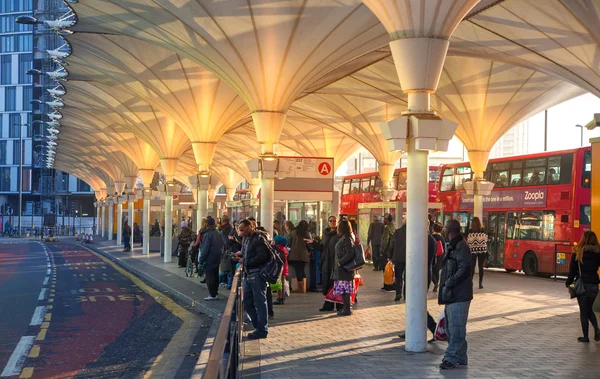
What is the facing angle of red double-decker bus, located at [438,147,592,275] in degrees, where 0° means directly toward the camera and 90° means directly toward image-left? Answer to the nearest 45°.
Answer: approximately 135°

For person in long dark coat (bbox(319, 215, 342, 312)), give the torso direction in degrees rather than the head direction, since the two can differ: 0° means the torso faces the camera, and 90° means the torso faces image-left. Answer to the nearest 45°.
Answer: approximately 45°

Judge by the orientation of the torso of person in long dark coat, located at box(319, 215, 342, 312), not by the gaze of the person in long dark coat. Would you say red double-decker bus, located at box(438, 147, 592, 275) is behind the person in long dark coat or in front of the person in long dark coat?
behind

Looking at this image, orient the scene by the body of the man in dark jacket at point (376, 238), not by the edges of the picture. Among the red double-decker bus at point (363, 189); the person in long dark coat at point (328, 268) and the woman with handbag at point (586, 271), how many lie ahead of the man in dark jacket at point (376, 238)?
1

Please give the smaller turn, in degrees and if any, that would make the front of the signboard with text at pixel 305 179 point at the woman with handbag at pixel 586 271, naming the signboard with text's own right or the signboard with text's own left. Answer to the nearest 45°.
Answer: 0° — it already faces them

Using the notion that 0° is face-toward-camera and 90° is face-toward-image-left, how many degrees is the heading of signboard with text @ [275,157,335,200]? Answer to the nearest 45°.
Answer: approximately 0°

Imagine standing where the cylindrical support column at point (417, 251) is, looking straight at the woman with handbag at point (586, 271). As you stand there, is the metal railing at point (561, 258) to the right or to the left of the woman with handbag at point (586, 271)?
left

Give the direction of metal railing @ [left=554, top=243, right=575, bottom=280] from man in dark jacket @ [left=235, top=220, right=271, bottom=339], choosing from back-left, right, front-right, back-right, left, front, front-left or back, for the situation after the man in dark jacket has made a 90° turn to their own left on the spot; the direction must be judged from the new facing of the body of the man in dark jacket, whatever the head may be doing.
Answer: back-left

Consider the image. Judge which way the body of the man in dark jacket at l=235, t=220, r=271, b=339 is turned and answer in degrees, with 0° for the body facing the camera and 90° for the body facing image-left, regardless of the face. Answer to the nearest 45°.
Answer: approximately 90°
